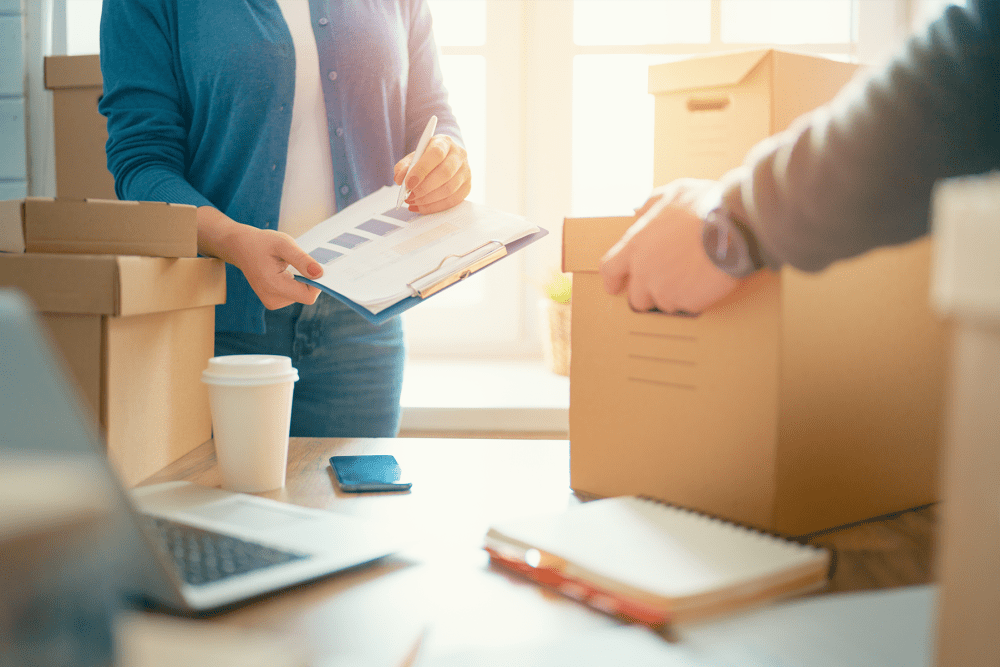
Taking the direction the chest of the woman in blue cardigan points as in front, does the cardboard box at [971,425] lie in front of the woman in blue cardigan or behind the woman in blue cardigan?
in front

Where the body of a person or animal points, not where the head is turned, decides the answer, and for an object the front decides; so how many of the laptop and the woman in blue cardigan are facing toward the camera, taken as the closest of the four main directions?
1

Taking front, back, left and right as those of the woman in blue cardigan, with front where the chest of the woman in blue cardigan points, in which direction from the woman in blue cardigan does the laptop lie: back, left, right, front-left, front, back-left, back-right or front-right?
front

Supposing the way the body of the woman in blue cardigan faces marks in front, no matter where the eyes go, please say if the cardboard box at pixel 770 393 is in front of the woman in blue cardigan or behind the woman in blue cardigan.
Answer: in front

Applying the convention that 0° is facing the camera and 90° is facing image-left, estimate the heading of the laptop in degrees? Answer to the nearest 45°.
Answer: approximately 225°

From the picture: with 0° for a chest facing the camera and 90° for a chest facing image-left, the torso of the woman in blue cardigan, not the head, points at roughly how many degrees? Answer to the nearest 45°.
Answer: approximately 0°

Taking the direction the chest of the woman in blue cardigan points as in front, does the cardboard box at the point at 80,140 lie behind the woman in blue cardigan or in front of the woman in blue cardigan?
behind
